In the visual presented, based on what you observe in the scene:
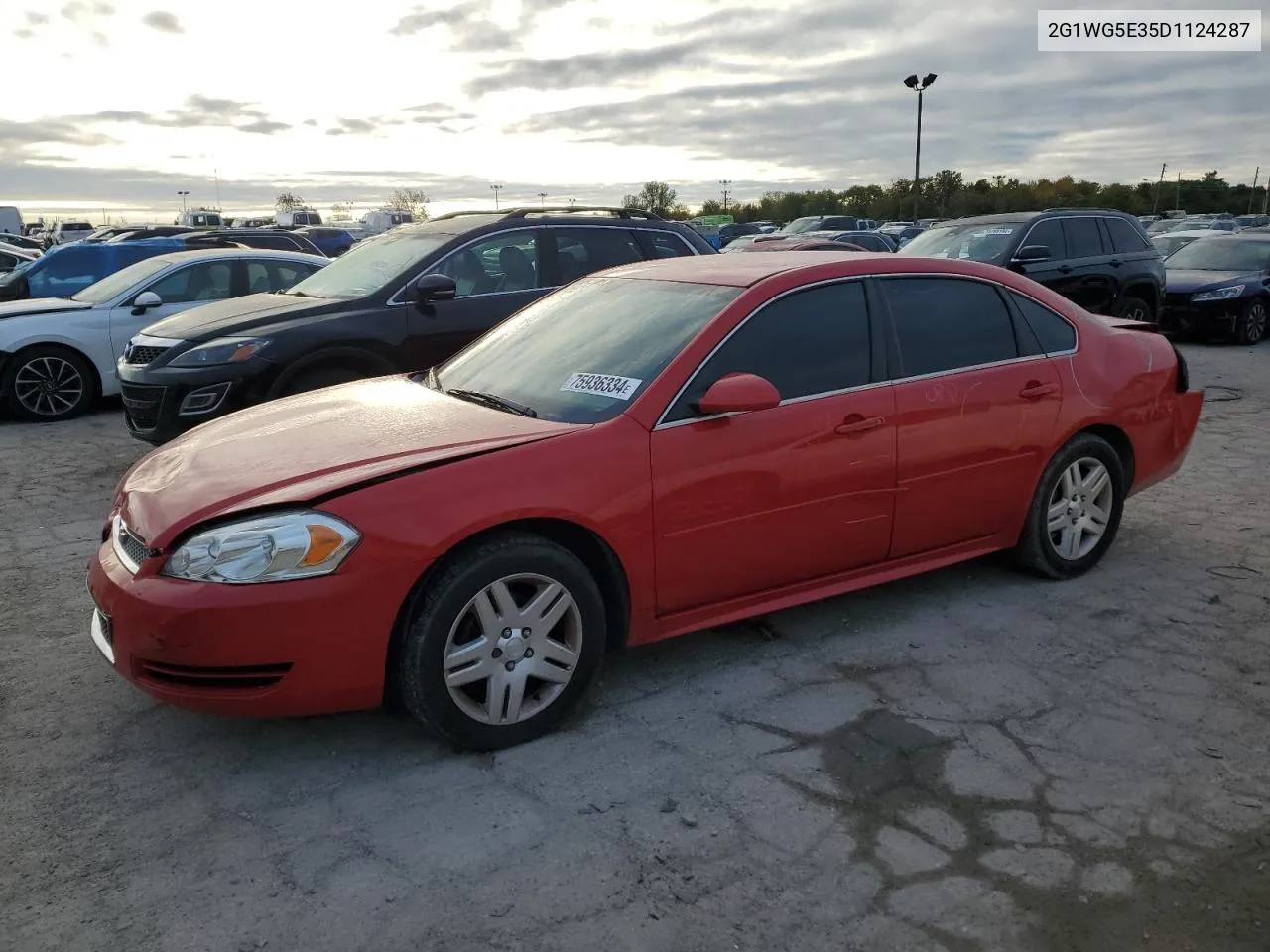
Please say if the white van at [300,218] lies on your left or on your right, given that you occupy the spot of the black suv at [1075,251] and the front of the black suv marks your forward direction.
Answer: on your right

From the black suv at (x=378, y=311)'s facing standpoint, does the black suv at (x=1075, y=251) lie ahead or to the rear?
to the rear

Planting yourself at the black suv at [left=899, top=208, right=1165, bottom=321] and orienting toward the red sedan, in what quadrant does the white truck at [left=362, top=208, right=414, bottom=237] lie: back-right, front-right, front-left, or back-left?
back-right

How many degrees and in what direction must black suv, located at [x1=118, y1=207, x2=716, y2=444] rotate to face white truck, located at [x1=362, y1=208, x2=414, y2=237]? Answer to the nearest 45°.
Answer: approximately 135° to its right

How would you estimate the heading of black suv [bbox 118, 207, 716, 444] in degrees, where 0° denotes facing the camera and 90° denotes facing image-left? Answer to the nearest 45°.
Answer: approximately 45°

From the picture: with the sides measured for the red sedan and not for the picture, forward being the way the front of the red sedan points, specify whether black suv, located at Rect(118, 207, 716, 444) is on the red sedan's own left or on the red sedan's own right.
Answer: on the red sedan's own right

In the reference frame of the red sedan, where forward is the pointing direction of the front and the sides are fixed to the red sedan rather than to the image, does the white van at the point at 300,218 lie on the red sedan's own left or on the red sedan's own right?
on the red sedan's own right

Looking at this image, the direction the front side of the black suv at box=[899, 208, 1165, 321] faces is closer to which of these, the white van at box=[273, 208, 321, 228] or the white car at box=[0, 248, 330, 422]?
the white car

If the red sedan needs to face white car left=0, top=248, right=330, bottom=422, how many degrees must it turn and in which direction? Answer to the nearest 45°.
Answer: approximately 90° to its right

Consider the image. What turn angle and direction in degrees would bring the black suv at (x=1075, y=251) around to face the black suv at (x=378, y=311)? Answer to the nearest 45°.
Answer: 0° — it already faces it

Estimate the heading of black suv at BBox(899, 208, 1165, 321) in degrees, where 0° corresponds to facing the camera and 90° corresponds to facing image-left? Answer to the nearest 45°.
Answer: approximately 45°

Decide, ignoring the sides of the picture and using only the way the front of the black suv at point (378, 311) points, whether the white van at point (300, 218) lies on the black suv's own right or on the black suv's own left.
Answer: on the black suv's own right

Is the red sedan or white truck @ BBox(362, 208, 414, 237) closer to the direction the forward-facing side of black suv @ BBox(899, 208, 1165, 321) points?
the red sedan
